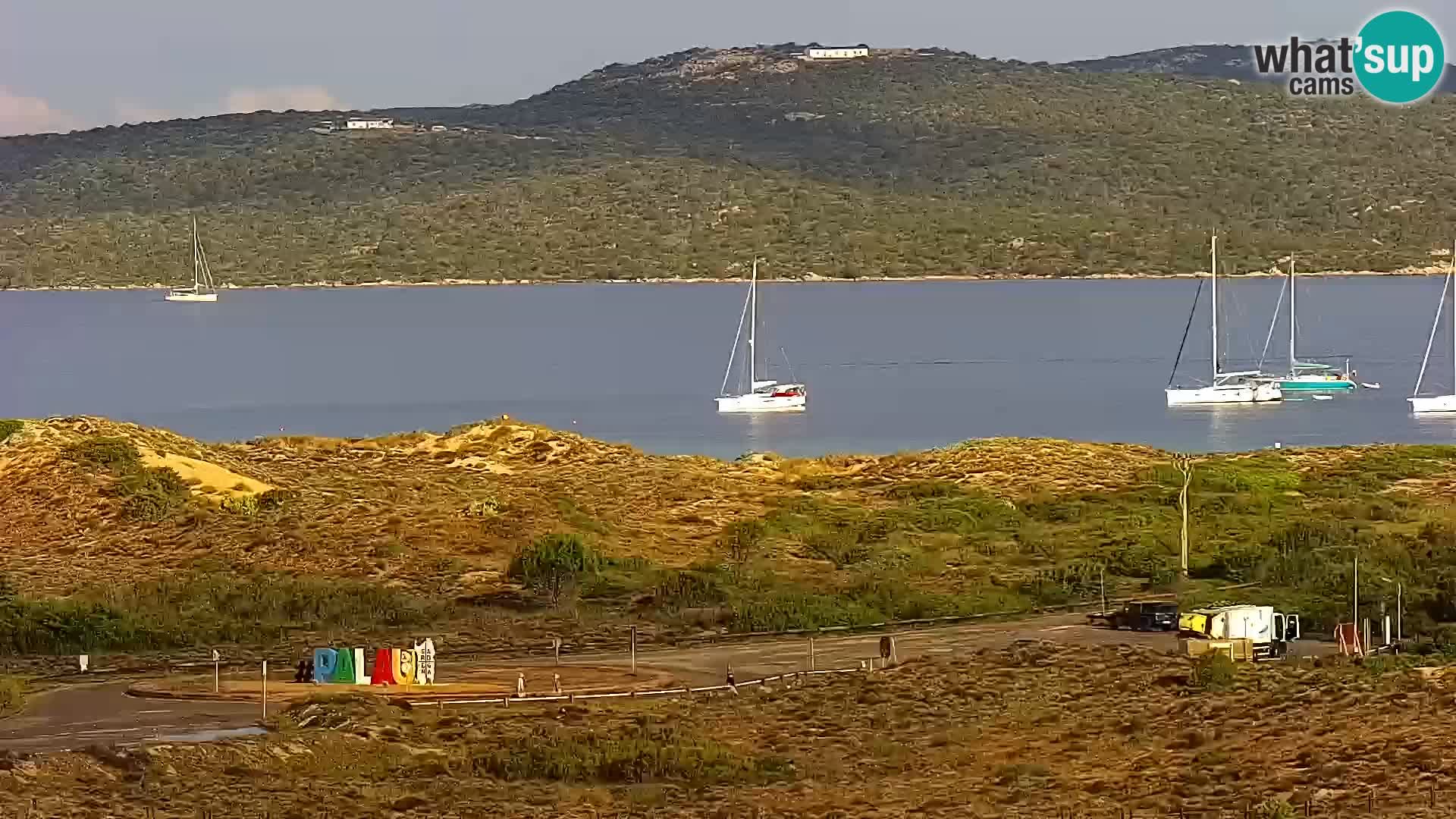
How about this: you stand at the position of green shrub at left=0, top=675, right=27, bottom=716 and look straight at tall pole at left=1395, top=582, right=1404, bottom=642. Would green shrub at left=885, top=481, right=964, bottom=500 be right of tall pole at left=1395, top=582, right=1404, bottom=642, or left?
left
